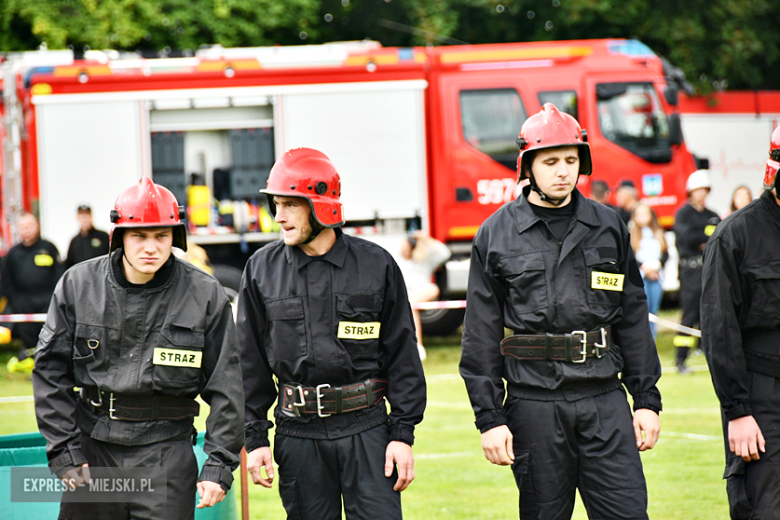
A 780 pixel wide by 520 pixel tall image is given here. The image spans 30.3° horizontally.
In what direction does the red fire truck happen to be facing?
to the viewer's right

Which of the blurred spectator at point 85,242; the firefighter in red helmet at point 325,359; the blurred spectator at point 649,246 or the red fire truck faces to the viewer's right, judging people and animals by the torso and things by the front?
the red fire truck

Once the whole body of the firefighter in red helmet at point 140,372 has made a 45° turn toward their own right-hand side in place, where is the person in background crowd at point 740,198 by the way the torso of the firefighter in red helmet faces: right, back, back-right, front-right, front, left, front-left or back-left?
back

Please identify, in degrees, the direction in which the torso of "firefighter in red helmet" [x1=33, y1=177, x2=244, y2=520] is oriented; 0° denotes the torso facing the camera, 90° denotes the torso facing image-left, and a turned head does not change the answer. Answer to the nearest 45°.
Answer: approximately 0°

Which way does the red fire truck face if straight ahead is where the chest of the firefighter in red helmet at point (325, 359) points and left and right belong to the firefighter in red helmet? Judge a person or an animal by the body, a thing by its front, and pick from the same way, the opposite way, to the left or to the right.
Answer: to the left

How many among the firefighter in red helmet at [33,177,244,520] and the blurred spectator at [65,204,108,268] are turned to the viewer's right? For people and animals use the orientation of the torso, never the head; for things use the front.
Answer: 0

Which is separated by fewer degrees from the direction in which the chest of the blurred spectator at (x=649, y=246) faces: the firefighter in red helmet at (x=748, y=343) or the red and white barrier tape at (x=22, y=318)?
the firefighter in red helmet

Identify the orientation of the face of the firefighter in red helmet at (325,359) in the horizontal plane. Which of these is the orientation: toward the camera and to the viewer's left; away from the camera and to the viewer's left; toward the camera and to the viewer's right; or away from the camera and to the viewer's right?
toward the camera and to the viewer's left

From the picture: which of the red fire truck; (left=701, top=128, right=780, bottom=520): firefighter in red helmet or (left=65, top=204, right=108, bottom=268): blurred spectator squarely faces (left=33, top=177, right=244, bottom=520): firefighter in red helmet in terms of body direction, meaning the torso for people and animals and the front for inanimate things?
the blurred spectator

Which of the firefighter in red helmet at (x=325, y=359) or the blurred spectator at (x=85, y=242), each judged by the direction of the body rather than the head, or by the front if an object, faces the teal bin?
the blurred spectator

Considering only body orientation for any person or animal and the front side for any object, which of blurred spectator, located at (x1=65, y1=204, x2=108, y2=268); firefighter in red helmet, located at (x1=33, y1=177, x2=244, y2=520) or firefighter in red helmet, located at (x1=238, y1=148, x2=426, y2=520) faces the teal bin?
the blurred spectator

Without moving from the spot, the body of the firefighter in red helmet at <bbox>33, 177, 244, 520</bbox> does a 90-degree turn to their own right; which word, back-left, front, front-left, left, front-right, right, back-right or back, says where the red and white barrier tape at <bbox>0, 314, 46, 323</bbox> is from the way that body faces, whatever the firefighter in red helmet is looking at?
right

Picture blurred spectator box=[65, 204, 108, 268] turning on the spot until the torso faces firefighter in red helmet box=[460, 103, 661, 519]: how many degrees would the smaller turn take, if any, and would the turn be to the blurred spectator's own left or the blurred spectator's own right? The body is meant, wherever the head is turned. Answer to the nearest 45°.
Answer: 0° — they already face them
